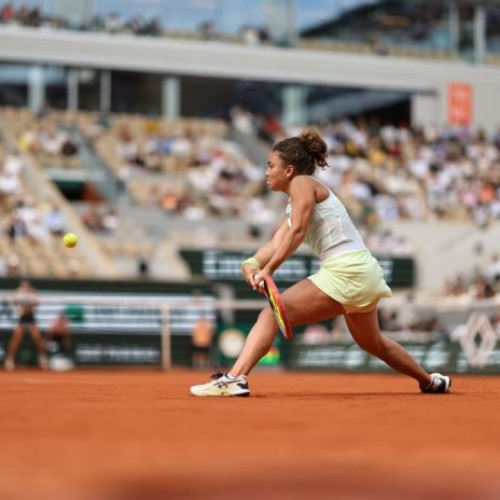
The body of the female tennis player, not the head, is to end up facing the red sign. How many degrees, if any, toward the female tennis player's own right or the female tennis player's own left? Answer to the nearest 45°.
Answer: approximately 90° to the female tennis player's own right

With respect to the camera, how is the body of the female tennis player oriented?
to the viewer's left

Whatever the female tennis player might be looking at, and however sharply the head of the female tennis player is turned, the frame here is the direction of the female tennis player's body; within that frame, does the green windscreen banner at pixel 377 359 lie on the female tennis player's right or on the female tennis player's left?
on the female tennis player's right

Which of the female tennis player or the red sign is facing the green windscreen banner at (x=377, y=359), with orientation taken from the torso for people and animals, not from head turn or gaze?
the red sign

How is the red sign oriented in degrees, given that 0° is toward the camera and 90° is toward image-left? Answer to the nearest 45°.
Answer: approximately 0°

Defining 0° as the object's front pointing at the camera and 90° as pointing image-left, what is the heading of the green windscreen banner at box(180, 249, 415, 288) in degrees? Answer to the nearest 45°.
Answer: approximately 0°

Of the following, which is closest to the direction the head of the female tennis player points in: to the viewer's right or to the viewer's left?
to the viewer's left
